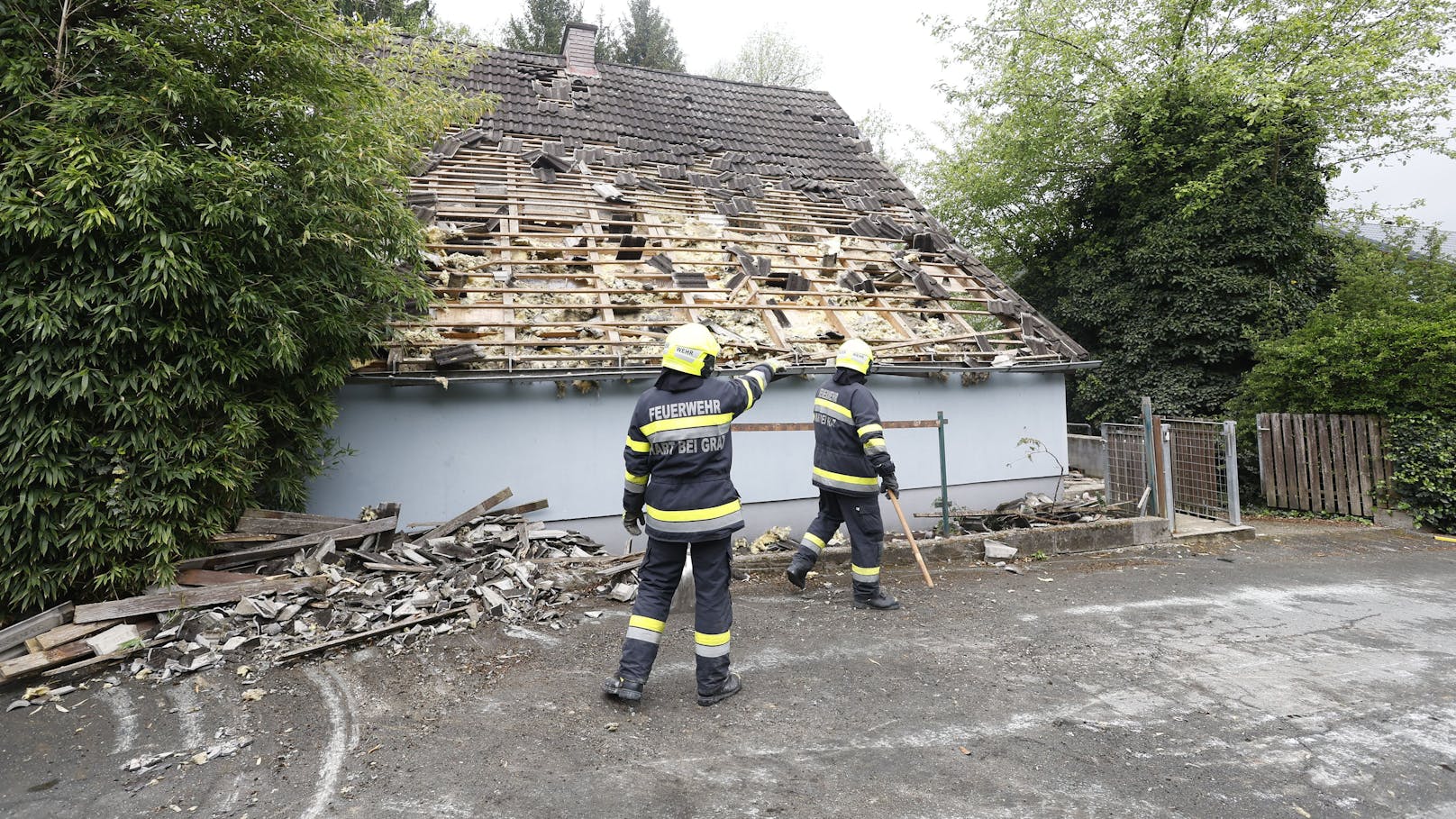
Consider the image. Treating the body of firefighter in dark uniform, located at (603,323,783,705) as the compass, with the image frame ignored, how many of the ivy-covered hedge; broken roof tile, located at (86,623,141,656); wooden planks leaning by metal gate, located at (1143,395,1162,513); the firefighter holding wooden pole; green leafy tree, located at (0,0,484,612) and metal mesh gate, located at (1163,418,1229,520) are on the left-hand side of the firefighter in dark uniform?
2

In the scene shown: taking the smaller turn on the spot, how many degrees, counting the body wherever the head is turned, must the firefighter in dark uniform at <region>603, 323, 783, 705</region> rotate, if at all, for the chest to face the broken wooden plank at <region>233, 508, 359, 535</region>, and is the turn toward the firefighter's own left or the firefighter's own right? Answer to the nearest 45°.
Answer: approximately 45° to the firefighter's own left

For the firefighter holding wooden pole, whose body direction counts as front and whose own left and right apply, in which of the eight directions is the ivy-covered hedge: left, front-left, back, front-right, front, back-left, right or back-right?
front

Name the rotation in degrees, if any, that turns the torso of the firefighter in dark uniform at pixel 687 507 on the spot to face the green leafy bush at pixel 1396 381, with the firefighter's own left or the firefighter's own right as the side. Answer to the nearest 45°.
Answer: approximately 45° to the firefighter's own right

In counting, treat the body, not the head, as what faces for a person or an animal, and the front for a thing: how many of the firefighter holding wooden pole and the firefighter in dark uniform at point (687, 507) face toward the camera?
0

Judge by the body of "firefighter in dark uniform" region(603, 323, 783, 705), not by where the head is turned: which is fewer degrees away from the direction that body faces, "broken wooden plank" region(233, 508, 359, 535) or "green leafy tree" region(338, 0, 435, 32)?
the green leafy tree

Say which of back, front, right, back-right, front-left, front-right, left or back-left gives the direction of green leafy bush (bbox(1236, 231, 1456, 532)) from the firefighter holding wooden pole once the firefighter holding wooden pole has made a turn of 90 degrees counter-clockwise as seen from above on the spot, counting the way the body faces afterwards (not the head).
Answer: right

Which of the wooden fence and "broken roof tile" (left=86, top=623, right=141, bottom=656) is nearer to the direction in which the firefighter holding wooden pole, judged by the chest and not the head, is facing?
the wooden fence

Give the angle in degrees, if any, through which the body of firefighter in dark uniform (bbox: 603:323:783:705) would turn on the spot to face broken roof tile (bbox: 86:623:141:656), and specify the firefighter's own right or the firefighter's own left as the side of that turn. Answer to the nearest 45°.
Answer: approximately 90° to the firefighter's own left

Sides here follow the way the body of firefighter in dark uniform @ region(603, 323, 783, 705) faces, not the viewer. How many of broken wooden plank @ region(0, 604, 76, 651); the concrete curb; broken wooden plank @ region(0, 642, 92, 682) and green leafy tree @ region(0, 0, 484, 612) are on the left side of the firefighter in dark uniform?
3

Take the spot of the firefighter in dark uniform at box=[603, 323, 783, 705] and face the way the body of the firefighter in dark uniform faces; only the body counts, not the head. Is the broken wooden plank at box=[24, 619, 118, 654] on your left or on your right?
on your left

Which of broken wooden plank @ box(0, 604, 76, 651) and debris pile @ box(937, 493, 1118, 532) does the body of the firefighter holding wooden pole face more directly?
the debris pile

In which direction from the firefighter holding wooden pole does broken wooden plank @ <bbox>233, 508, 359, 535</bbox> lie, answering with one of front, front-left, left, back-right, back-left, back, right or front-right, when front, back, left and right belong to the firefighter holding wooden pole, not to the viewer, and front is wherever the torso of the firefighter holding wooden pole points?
back-left

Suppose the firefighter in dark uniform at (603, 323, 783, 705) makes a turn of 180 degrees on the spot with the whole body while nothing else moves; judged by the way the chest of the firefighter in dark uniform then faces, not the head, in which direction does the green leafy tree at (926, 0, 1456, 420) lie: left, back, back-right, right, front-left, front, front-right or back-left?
back-left

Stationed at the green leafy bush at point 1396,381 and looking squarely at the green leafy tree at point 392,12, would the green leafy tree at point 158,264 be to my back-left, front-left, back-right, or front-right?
front-left

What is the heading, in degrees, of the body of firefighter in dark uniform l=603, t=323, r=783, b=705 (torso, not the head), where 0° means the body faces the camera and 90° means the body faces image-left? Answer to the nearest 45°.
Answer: approximately 180°
